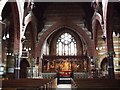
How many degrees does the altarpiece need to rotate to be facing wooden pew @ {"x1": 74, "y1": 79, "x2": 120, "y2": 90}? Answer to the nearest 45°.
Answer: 0° — it already faces it

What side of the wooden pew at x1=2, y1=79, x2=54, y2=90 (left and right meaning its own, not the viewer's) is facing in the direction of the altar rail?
front

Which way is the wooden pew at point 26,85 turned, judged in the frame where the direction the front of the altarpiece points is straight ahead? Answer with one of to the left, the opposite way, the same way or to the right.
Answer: the opposite way

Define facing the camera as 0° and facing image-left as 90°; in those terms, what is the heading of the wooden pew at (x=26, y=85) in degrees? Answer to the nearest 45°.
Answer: approximately 180°

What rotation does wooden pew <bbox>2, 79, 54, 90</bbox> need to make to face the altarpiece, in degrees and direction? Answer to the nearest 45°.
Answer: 0° — it already faces it

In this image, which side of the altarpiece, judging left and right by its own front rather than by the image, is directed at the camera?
front

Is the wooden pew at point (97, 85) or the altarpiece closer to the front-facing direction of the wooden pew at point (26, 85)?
the altarpiece

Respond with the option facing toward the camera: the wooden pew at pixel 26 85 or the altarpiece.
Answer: the altarpiece

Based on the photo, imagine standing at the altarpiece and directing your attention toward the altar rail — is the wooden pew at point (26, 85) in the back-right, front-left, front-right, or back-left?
front-right

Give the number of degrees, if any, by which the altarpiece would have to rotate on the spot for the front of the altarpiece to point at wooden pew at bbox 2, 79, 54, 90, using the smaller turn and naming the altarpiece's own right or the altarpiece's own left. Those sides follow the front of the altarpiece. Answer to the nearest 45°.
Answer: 0° — it already faces it

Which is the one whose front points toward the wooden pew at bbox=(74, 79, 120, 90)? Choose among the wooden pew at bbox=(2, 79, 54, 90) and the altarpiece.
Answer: the altarpiece

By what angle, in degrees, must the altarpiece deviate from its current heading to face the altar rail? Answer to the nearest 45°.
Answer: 0° — it already faces it

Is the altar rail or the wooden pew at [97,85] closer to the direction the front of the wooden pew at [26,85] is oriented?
the altar rail

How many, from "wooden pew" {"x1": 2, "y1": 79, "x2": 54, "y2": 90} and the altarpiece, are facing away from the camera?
1
